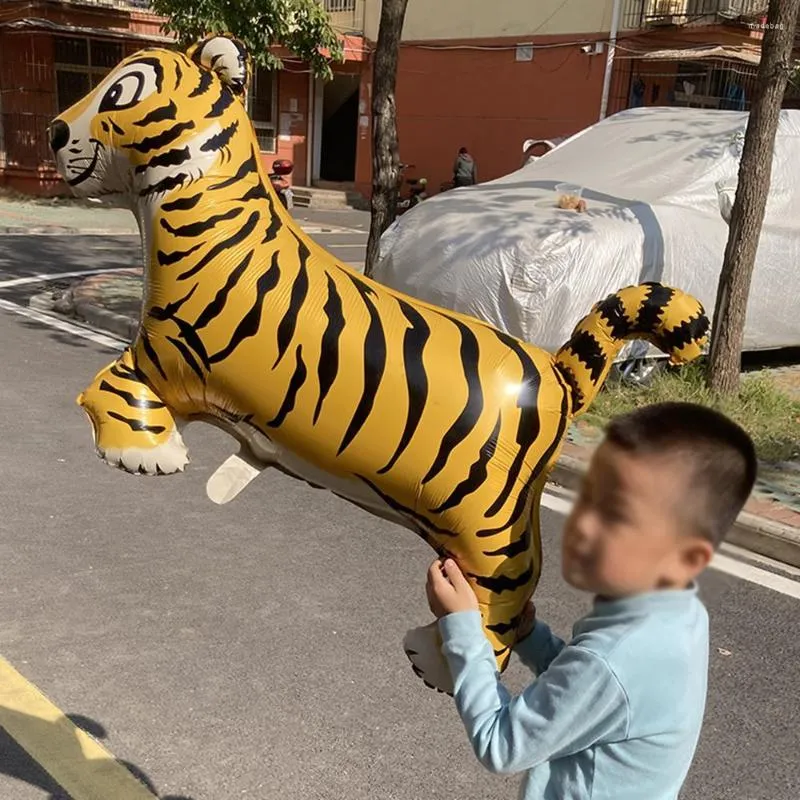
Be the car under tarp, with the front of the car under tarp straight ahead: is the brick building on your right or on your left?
on your right

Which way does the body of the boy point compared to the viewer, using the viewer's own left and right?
facing to the left of the viewer

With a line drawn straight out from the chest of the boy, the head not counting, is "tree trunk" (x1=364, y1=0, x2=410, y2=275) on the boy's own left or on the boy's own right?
on the boy's own right

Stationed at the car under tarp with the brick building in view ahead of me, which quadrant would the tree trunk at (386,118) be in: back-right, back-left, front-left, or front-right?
front-left

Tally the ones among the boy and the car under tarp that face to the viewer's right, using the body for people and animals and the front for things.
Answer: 0

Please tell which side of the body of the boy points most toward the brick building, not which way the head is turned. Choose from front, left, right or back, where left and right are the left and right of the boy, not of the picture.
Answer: right

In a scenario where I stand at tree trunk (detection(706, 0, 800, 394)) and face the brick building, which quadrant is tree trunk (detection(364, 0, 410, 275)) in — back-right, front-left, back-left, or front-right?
front-left

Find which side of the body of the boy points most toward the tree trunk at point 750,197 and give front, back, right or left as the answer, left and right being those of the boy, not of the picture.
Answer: right
